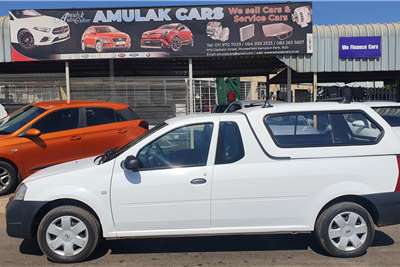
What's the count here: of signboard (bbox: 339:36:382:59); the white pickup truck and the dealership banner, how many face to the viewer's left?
1

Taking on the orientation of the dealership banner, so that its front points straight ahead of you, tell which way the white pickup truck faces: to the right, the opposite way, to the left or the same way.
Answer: to the right

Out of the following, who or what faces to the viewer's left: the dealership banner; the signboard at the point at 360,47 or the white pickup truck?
the white pickup truck

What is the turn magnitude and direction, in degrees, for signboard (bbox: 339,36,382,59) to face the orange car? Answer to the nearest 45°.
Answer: approximately 45° to its right

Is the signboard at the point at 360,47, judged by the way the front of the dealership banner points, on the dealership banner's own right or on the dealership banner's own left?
on the dealership banner's own left

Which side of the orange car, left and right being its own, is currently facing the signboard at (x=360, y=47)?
back

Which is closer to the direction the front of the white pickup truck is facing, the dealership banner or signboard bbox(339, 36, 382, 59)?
the dealership banner

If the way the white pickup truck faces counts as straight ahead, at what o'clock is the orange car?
The orange car is roughly at 2 o'clock from the white pickup truck.

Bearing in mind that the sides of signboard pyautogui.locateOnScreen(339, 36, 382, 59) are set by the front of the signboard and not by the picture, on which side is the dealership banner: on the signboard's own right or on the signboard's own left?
on the signboard's own right

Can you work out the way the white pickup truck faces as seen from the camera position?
facing to the left of the viewer

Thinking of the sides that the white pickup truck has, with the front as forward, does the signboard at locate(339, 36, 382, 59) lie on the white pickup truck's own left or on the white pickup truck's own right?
on the white pickup truck's own right

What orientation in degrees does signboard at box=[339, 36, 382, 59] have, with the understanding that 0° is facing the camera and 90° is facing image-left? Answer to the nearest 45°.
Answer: approximately 0°

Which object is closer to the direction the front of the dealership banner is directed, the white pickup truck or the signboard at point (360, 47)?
the white pickup truck

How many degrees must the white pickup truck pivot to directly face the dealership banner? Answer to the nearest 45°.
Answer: approximately 90° to its right

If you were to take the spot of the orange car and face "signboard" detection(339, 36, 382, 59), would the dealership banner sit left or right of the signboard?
left
